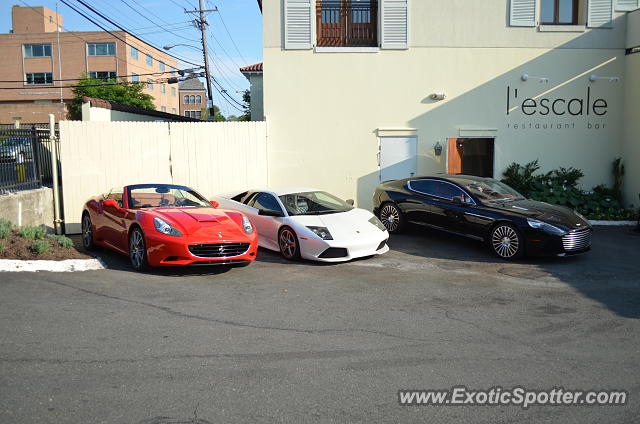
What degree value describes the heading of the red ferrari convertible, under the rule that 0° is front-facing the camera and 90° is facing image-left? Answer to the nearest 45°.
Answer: approximately 315°

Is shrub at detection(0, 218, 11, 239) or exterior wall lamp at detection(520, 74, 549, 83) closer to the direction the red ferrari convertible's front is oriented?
the exterior wall lamp

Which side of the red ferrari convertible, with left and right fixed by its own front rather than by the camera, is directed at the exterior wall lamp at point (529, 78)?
left

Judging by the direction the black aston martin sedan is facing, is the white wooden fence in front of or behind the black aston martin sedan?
behind

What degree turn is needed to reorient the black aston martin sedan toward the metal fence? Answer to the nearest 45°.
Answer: approximately 135° to its right

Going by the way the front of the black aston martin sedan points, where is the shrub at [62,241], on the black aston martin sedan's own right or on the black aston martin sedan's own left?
on the black aston martin sedan's own right

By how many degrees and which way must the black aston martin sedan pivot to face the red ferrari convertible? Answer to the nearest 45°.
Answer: approximately 90° to its right

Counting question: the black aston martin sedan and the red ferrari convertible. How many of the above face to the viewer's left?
0
